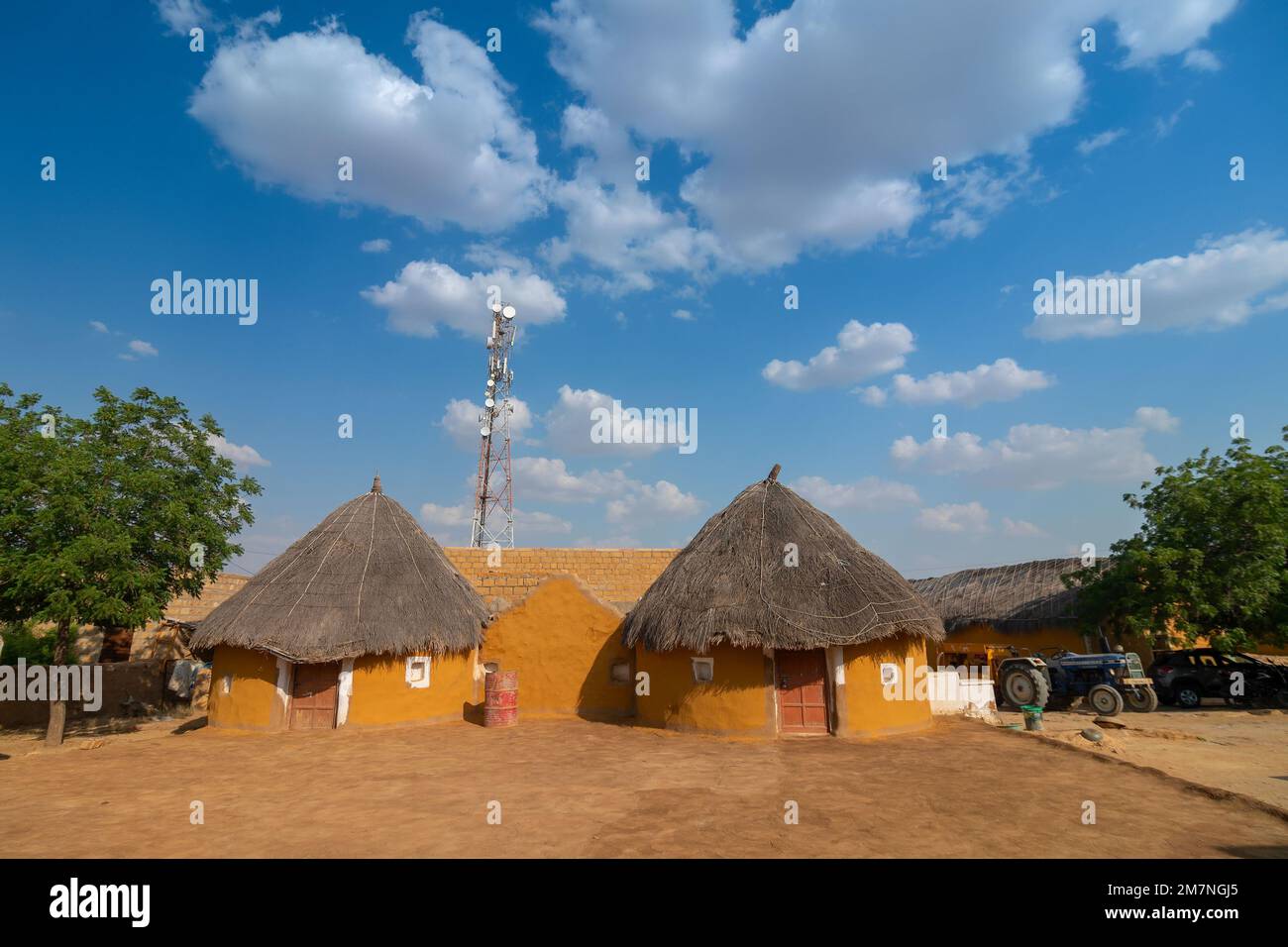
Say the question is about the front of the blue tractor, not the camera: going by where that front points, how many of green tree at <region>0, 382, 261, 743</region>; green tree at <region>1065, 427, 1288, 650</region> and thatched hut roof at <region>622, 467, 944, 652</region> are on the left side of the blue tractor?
1

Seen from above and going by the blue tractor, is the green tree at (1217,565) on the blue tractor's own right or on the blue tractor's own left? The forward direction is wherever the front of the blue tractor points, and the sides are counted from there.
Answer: on the blue tractor's own left
